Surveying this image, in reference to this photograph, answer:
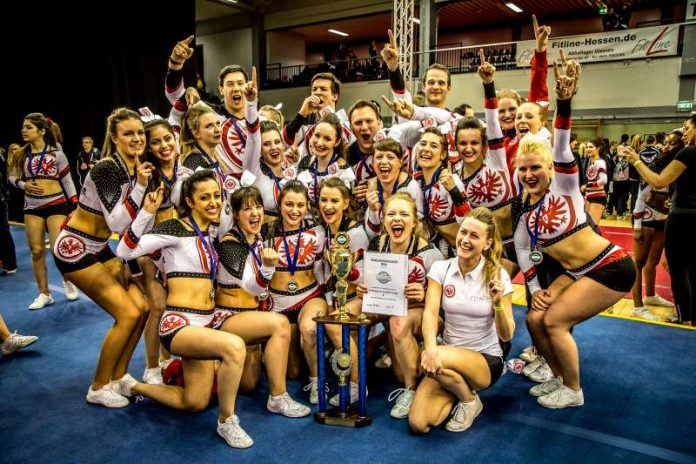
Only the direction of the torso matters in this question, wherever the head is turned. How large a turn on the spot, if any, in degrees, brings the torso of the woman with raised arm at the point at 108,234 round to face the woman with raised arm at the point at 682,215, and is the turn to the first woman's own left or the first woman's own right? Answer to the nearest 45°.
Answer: approximately 45° to the first woman's own left

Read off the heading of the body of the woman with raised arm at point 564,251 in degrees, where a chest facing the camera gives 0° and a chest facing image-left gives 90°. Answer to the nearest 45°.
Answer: approximately 45°

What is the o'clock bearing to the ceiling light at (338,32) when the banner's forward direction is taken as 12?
The ceiling light is roughly at 4 o'clock from the banner.

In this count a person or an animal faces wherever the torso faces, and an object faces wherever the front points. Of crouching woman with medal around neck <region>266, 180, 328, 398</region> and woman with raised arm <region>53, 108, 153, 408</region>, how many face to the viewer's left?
0

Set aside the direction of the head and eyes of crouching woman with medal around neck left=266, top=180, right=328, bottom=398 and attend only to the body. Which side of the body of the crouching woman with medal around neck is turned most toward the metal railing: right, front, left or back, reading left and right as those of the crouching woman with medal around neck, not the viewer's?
back

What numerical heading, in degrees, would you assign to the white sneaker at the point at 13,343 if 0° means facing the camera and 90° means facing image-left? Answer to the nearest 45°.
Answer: approximately 270°
